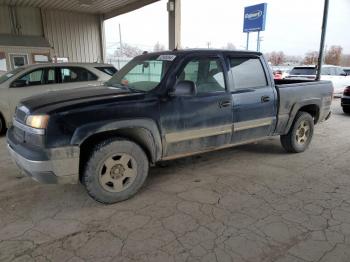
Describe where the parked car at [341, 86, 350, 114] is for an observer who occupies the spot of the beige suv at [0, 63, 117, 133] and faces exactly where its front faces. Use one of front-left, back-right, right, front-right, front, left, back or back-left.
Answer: back

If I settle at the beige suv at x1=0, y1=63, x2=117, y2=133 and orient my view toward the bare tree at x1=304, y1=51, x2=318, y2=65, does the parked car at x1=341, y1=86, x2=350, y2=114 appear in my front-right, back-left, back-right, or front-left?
front-right

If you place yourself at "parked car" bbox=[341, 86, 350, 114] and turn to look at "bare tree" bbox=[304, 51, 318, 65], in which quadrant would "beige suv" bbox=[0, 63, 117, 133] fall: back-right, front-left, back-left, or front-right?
back-left

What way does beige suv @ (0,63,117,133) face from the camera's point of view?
to the viewer's left

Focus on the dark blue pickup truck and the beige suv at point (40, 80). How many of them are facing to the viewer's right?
0

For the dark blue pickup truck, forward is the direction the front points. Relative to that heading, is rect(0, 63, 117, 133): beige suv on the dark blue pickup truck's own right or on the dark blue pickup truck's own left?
on the dark blue pickup truck's own right

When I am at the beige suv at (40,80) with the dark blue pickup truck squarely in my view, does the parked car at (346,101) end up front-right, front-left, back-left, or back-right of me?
front-left

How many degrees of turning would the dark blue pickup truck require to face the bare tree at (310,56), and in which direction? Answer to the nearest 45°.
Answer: approximately 180°

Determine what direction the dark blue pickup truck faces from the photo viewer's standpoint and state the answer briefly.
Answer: facing the viewer and to the left of the viewer

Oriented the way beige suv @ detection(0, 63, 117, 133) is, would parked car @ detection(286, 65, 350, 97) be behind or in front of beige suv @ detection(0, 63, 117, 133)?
behind

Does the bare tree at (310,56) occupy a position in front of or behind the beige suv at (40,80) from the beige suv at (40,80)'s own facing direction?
behind

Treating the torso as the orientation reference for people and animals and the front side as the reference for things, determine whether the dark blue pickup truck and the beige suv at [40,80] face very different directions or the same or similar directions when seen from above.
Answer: same or similar directions

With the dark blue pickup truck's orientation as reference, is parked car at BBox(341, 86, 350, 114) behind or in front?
behind
